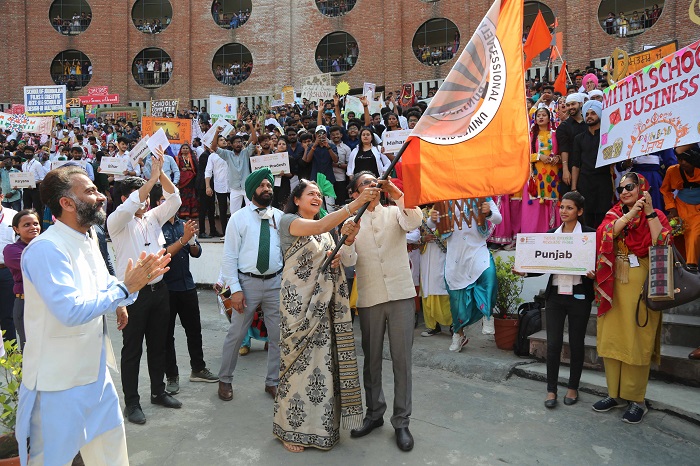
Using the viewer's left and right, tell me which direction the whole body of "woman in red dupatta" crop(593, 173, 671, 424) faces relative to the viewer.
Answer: facing the viewer and to the left of the viewer

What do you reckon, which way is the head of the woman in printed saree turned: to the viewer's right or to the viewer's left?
to the viewer's right

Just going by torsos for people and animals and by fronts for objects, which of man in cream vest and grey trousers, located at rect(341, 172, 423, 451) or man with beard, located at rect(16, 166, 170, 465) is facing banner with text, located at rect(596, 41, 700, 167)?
the man with beard

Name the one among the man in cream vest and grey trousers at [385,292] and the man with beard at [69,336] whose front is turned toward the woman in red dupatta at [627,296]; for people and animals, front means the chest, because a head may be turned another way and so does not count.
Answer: the man with beard

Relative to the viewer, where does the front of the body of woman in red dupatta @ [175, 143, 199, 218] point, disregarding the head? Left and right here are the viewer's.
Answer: facing the viewer

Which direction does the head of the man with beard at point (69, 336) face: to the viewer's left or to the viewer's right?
to the viewer's right

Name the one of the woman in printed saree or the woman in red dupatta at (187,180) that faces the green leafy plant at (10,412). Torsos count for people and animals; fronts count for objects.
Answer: the woman in red dupatta

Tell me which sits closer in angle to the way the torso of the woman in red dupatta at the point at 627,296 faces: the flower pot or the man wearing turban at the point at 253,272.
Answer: the man wearing turban

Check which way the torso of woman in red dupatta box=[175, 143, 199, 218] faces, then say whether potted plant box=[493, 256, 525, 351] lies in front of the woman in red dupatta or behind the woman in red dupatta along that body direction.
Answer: in front

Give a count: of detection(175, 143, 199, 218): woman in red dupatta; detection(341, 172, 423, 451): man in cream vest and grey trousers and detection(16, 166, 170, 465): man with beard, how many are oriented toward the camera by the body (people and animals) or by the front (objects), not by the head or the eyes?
2

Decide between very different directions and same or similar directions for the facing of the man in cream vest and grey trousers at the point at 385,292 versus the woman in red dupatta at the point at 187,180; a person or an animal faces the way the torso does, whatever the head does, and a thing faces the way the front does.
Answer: same or similar directions

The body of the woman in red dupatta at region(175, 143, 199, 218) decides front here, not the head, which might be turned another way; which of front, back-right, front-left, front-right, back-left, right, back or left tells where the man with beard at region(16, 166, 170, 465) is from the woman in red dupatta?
front

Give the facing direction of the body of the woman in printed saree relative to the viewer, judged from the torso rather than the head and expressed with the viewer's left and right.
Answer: facing the viewer and to the right of the viewer

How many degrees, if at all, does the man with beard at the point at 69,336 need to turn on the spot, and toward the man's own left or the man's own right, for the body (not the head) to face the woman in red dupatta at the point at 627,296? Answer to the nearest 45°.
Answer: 0° — they already face them

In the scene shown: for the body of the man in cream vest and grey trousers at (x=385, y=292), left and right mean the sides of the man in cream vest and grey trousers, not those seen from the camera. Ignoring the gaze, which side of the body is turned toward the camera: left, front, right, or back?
front
